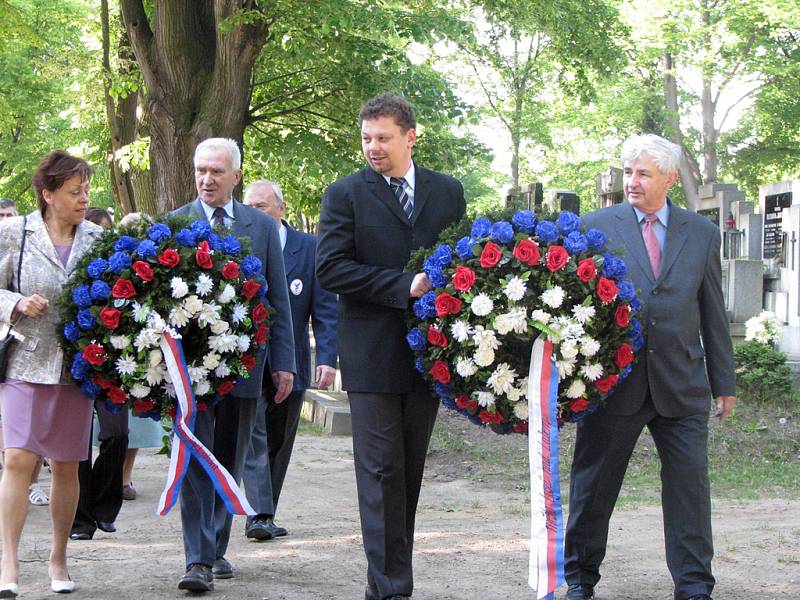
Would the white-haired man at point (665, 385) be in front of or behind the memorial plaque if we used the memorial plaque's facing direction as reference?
in front

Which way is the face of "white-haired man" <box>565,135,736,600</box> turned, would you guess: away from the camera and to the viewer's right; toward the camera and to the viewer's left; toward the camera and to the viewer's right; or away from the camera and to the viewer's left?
toward the camera and to the viewer's left

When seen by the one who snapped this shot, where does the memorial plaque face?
facing the viewer and to the left of the viewer

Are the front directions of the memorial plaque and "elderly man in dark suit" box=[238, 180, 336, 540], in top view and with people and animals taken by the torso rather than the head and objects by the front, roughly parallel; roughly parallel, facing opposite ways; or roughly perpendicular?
roughly parallel

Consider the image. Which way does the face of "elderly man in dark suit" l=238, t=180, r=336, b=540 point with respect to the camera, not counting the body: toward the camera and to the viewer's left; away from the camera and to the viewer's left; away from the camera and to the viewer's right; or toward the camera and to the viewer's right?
toward the camera and to the viewer's left

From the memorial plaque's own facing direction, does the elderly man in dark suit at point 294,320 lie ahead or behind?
ahead

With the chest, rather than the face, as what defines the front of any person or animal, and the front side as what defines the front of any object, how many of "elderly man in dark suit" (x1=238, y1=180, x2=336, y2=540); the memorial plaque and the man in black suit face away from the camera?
0

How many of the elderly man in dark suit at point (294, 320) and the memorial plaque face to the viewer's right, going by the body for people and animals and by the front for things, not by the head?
0

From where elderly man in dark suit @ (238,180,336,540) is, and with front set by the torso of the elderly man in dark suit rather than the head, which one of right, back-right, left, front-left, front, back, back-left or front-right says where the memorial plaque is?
back

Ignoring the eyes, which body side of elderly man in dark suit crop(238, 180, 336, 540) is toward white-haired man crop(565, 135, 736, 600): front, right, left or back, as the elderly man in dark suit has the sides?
left

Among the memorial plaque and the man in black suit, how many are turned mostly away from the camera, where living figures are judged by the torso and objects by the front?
0

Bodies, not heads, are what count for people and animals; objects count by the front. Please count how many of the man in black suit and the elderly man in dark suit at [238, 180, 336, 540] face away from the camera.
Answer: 0
